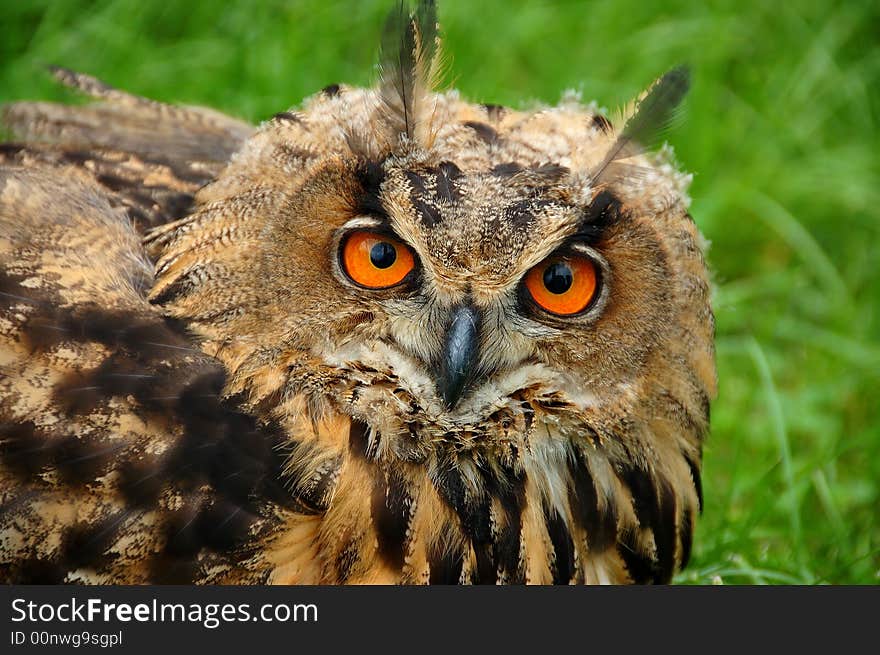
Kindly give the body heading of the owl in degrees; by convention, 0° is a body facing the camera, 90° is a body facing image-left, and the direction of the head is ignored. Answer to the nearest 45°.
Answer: approximately 315°
